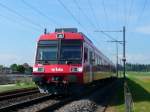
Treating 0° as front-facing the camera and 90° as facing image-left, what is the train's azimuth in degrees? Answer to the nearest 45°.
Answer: approximately 45°
